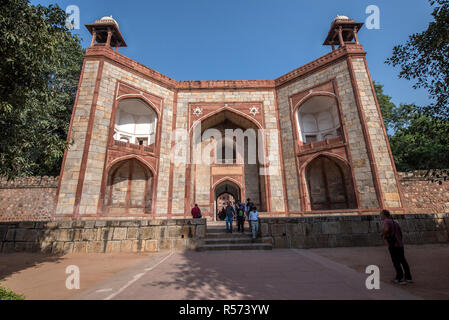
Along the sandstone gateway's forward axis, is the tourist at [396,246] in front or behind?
in front

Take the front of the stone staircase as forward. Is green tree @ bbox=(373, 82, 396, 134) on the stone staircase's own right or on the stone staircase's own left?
on the stone staircase's own left

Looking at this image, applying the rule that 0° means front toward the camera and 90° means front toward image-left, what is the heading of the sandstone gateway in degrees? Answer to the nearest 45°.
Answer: approximately 0°

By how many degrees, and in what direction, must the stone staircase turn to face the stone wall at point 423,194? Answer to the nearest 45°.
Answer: approximately 135° to its left

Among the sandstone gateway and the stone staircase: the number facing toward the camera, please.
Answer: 2

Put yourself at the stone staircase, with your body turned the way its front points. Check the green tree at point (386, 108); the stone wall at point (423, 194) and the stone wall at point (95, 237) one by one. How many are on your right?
1

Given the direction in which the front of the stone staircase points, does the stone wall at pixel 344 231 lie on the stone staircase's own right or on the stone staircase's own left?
on the stone staircase's own left

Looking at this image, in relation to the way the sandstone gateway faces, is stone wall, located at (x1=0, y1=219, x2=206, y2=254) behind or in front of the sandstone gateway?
in front

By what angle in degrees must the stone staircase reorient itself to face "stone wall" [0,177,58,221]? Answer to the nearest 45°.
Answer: approximately 90° to its right

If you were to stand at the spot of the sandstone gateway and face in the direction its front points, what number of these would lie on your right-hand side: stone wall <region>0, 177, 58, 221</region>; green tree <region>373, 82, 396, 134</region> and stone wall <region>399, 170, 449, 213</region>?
1
